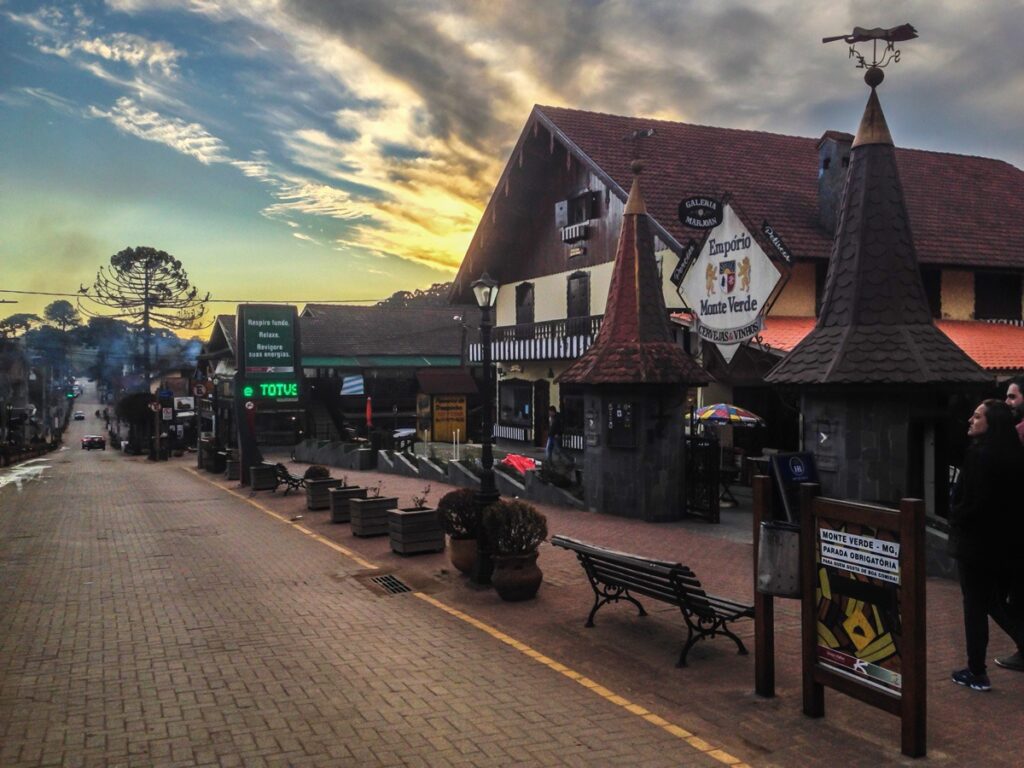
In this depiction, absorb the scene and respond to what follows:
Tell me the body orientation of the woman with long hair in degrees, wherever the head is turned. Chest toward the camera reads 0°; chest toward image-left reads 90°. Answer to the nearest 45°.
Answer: approximately 90°

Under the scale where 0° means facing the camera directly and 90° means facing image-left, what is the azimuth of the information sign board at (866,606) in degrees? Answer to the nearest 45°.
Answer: approximately 45°

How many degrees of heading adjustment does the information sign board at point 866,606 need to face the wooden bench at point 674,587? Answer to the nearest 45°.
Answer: approximately 90° to its right

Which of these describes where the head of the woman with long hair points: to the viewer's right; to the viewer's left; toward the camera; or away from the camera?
to the viewer's left

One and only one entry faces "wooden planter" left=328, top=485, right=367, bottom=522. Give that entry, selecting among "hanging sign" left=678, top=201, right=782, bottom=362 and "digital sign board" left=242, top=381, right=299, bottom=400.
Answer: the digital sign board

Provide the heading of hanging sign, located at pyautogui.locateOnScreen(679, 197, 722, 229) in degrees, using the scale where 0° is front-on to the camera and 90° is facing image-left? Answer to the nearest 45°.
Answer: approximately 0°

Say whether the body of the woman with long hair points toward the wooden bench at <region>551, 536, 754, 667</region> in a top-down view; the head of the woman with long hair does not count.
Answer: yes
